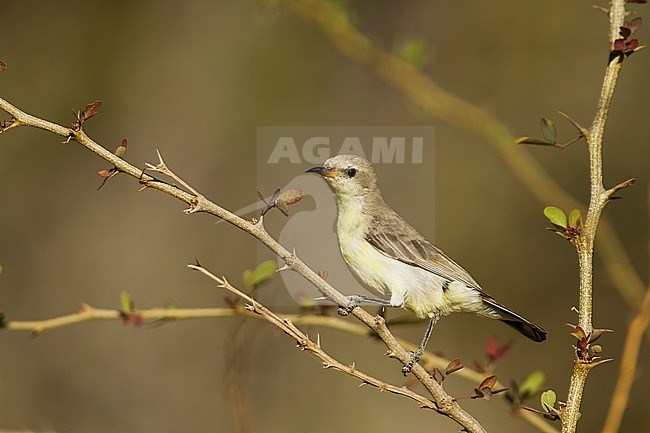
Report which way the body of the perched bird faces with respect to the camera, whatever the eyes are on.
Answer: to the viewer's left
